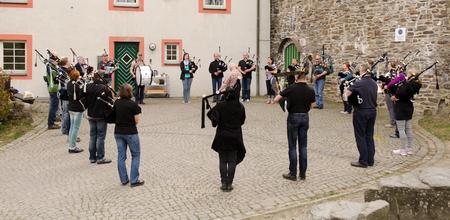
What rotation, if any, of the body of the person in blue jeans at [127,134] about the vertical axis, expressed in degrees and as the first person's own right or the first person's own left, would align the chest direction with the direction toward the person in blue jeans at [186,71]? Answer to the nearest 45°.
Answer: approximately 45° to the first person's own left

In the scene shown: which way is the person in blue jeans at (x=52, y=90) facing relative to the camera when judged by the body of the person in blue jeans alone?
to the viewer's right

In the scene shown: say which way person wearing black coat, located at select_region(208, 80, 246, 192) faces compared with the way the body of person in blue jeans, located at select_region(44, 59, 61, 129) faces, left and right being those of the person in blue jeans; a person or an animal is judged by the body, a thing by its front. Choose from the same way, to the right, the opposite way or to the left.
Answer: to the left

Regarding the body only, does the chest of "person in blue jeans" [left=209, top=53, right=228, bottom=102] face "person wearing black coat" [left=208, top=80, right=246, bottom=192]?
yes

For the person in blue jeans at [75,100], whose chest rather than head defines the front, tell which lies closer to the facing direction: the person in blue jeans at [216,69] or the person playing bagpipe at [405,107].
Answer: the person playing bagpipe

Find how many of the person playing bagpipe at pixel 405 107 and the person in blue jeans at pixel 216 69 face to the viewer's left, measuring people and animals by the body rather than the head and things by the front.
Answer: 1

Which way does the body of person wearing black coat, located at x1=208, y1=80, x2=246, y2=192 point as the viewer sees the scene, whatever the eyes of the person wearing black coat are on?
away from the camera

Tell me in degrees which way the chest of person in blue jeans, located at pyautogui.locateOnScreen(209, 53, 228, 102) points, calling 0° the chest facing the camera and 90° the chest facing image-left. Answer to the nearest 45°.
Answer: approximately 0°

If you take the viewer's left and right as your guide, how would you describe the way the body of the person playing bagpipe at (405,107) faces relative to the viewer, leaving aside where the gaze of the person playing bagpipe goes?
facing to the left of the viewer

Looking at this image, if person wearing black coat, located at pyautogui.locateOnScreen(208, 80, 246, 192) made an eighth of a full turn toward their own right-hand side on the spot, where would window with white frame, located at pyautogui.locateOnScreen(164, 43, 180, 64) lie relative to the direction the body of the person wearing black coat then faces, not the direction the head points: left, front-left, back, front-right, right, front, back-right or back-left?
front-left

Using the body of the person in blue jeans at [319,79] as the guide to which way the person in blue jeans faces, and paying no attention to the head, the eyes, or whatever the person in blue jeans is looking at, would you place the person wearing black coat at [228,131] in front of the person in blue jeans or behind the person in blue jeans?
in front

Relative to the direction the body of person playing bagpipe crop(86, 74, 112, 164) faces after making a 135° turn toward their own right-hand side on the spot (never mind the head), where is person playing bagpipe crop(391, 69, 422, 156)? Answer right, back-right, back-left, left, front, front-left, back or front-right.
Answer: left

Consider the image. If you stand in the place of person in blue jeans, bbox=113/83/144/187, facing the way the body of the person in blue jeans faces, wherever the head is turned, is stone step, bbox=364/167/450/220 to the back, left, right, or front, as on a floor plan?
right

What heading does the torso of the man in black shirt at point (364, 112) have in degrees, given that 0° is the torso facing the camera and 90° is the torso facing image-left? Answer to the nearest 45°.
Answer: approximately 135°
